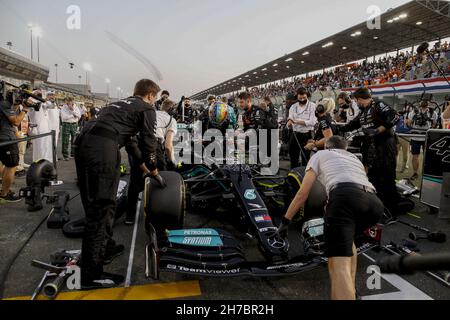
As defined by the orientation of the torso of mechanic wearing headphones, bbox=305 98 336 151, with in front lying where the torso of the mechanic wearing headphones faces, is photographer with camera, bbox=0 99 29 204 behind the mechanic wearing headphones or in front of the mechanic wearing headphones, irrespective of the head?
in front

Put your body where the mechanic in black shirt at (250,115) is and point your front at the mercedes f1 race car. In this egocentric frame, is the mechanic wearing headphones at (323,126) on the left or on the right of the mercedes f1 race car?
left

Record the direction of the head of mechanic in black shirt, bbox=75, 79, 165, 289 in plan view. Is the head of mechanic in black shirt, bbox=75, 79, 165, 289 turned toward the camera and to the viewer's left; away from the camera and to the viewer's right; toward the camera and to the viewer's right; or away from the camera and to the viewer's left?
away from the camera and to the viewer's right

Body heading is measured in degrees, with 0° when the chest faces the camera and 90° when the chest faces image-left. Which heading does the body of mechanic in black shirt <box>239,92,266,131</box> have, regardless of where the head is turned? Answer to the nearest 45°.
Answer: approximately 45°

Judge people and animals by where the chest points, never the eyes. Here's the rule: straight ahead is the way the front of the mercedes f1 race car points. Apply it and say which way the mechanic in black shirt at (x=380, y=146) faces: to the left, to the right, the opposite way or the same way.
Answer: to the right

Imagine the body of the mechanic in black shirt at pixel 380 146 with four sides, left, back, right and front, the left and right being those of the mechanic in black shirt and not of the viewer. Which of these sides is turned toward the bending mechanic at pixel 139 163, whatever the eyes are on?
front

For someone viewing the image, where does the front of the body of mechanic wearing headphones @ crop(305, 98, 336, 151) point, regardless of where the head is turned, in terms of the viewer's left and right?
facing to the left of the viewer

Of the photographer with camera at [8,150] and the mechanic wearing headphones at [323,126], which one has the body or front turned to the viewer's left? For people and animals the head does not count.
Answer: the mechanic wearing headphones

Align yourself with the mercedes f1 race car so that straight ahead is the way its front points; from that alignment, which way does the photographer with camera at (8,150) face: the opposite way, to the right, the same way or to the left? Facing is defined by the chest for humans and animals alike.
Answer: to the left

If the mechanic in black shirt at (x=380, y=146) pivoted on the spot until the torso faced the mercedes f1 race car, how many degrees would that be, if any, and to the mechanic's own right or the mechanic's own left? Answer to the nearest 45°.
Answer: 0° — they already face it

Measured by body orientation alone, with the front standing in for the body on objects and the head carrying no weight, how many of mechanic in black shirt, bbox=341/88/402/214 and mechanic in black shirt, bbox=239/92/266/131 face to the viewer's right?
0
